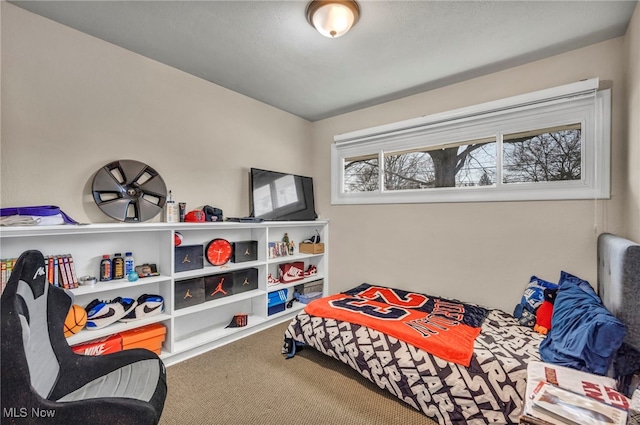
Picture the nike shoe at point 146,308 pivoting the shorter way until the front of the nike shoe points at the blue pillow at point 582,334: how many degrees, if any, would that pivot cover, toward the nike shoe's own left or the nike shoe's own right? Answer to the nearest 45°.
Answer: approximately 135° to the nike shoe's own left

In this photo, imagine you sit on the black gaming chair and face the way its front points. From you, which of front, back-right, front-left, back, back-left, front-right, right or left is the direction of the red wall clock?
left

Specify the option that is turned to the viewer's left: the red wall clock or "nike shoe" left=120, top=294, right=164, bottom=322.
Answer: the nike shoe

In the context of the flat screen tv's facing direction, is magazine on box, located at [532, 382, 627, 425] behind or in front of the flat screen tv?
in front

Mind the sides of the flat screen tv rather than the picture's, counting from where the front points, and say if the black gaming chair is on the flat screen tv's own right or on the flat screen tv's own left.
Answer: on the flat screen tv's own right

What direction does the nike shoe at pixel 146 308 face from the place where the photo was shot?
facing to the left of the viewer

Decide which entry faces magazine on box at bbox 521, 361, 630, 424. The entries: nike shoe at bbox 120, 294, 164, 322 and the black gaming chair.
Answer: the black gaming chair

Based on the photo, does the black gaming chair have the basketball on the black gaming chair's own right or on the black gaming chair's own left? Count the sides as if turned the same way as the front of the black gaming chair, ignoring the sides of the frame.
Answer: on the black gaming chair's own left

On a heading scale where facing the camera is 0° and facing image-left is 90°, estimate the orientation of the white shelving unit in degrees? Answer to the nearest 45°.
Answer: approximately 315°

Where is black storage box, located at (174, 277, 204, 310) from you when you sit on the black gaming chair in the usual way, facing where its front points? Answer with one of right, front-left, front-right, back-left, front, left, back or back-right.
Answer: left
